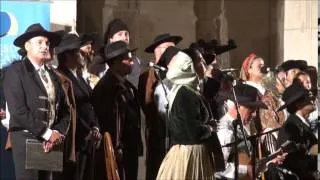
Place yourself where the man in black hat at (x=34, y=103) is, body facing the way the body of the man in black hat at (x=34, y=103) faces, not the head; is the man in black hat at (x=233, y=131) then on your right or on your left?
on your left

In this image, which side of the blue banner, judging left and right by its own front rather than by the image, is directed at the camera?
front

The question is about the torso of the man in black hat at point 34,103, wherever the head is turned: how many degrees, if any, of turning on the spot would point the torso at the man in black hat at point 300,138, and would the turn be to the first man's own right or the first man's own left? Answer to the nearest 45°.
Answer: approximately 45° to the first man's own left

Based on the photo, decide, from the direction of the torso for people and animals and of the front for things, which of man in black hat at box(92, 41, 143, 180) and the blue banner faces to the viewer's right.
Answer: the man in black hat

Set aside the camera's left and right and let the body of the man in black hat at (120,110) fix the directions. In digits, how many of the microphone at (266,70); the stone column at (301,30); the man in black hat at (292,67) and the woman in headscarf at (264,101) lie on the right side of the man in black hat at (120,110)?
0

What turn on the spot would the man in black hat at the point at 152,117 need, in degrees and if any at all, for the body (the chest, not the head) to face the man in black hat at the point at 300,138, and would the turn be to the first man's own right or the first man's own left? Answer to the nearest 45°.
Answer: approximately 45° to the first man's own left

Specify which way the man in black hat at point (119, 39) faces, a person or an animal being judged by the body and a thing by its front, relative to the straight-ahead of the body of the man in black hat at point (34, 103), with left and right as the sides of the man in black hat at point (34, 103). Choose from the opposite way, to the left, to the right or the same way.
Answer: the same way

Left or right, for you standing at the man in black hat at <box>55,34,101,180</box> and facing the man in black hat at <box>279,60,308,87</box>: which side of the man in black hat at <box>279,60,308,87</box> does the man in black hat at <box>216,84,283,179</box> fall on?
right

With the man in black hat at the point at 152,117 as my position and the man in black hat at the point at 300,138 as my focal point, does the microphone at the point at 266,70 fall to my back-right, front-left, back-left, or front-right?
front-left

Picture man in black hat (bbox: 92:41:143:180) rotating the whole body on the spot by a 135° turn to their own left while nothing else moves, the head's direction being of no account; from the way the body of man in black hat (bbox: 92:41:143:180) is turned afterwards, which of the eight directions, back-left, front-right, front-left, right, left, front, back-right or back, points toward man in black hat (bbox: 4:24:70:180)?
left

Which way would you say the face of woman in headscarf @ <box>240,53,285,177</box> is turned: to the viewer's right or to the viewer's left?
to the viewer's right

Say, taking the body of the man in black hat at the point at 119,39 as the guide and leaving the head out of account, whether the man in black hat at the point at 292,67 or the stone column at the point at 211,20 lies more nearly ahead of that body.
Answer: the man in black hat
